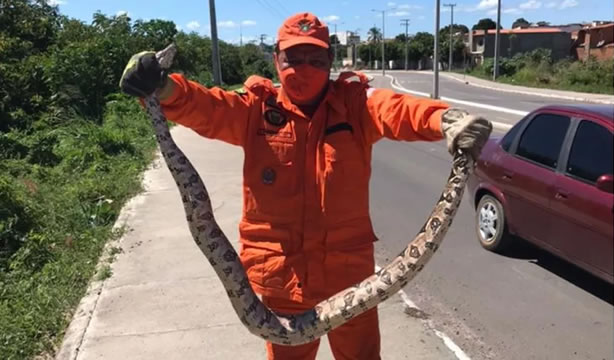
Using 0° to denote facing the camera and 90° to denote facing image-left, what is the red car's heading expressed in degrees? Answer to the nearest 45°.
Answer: approximately 315°

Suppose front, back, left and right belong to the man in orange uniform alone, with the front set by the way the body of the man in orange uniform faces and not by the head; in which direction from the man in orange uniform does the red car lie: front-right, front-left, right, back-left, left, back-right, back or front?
back-left

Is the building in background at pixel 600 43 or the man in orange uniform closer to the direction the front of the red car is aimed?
the man in orange uniform

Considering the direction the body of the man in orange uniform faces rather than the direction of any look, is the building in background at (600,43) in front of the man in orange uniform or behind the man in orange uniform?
behind

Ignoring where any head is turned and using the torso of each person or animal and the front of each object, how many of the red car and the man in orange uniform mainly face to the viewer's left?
0

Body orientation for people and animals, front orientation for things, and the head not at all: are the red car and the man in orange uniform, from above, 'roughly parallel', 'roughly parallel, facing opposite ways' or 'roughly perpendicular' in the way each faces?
roughly parallel

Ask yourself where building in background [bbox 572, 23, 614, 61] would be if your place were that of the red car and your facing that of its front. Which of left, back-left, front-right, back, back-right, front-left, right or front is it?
back-left

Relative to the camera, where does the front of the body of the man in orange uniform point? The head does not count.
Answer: toward the camera
